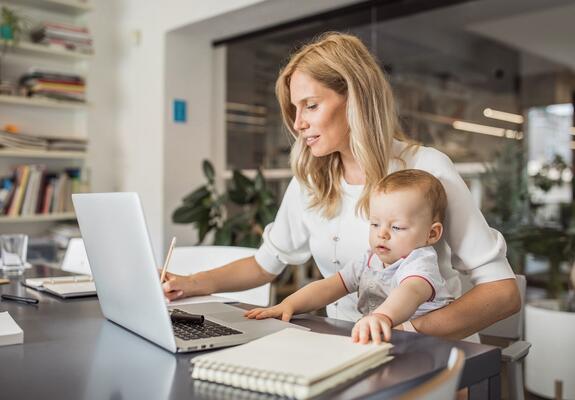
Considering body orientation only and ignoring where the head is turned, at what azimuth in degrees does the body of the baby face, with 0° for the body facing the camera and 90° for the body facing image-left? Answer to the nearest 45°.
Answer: approximately 45°

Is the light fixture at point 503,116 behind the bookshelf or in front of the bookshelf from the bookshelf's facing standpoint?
in front

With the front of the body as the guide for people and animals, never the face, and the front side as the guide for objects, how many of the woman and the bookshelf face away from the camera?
0

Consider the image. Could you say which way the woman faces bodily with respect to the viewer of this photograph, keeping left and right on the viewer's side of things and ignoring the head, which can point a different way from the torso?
facing the viewer and to the left of the viewer

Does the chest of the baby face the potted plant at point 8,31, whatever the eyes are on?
no

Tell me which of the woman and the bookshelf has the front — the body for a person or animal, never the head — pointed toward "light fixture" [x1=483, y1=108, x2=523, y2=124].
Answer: the bookshelf

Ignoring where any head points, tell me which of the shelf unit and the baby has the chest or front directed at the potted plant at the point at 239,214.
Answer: the shelf unit

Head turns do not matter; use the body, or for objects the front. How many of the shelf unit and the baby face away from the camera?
0

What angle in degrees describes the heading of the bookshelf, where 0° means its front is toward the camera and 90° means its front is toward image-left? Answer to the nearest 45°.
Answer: approximately 315°

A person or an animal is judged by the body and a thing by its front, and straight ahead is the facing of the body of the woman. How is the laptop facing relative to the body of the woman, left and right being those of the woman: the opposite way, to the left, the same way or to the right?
the opposite way

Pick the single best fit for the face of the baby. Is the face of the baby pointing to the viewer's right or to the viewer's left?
to the viewer's left

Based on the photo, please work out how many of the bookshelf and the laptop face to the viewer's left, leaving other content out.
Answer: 0

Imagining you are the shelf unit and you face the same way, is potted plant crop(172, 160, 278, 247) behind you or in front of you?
in front

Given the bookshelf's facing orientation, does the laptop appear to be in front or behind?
in front

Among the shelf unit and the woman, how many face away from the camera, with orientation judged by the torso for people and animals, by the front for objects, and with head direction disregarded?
0
